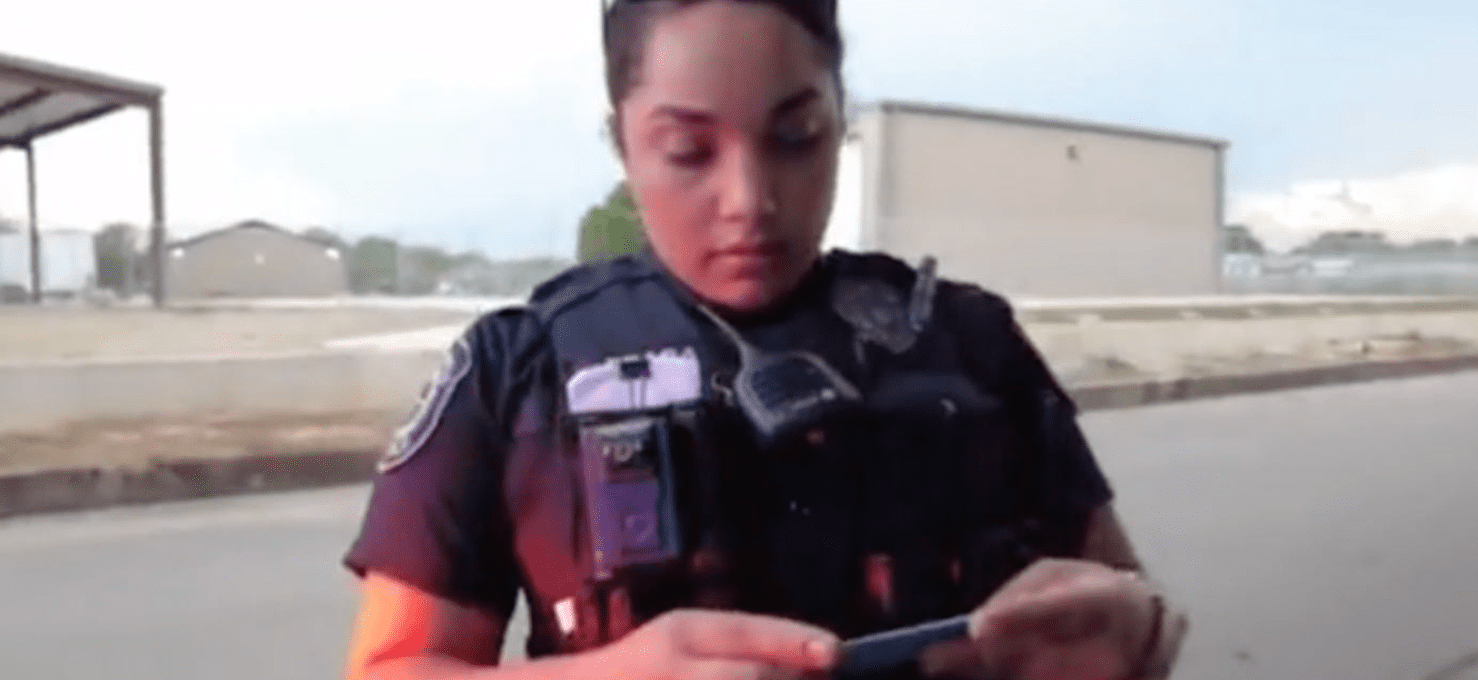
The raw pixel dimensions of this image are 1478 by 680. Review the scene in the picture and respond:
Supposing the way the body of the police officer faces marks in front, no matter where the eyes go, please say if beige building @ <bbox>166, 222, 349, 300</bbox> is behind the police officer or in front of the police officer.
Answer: behind

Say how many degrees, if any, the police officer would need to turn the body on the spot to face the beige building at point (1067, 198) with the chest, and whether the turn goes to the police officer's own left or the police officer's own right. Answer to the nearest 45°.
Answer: approximately 180°

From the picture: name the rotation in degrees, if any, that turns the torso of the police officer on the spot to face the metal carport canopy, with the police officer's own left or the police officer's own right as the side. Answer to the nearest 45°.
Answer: approximately 135° to the police officer's own right

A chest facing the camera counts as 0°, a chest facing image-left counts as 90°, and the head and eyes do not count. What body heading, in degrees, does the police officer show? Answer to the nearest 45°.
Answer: approximately 0°

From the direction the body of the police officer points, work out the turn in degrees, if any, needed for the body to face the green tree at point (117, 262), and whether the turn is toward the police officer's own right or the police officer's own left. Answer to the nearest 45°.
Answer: approximately 135° to the police officer's own right
